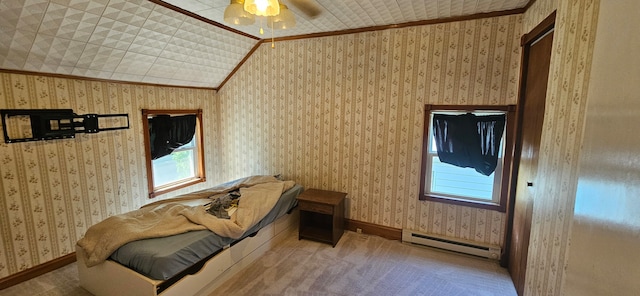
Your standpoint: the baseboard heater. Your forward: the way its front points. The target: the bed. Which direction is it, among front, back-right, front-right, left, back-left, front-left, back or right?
front

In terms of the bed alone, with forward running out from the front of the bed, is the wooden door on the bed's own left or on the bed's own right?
on the bed's own left

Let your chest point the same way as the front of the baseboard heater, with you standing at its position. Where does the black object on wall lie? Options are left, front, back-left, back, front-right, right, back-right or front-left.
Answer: front

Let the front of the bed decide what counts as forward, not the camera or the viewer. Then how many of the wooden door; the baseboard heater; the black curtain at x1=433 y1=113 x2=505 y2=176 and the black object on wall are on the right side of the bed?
1

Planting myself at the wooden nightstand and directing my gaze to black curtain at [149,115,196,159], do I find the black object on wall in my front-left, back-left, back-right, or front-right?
front-left

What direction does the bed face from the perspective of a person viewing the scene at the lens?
facing the viewer and to the left of the viewer

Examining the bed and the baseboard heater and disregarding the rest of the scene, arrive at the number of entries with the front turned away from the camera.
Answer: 0

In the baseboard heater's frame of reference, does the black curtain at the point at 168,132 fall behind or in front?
in front
